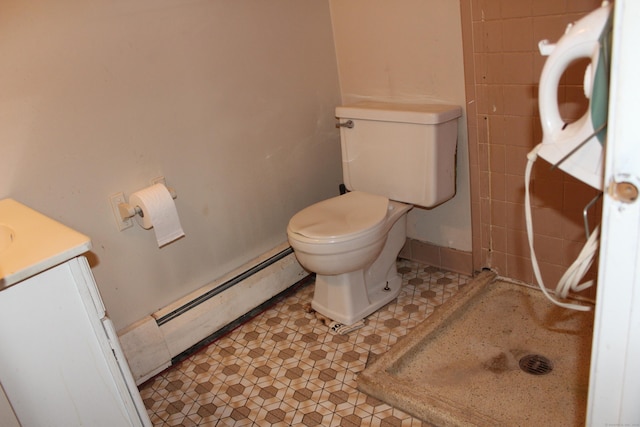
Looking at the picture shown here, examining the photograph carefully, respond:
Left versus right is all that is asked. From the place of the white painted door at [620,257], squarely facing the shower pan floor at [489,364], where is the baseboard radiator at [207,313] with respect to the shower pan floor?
left

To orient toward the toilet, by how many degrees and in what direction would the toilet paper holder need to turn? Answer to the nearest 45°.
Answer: approximately 45° to its left

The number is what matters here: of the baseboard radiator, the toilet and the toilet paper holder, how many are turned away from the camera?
0

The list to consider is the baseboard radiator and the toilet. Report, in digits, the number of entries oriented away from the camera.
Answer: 0

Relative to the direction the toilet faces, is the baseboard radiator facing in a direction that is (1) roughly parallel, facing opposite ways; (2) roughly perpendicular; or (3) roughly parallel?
roughly perpendicular

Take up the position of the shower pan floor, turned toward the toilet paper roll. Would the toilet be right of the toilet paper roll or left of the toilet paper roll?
right

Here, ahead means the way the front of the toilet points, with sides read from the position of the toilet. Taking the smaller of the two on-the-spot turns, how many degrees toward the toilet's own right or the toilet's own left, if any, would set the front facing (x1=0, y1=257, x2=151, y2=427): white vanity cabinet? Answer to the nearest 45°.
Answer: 0° — it already faces it

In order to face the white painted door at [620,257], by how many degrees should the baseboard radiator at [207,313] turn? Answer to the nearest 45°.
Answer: approximately 45° to its right

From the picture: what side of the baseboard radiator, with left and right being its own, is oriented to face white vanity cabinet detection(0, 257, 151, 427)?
right

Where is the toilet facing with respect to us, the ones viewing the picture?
facing the viewer and to the left of the viewer

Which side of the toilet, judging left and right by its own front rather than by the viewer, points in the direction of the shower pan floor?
left
